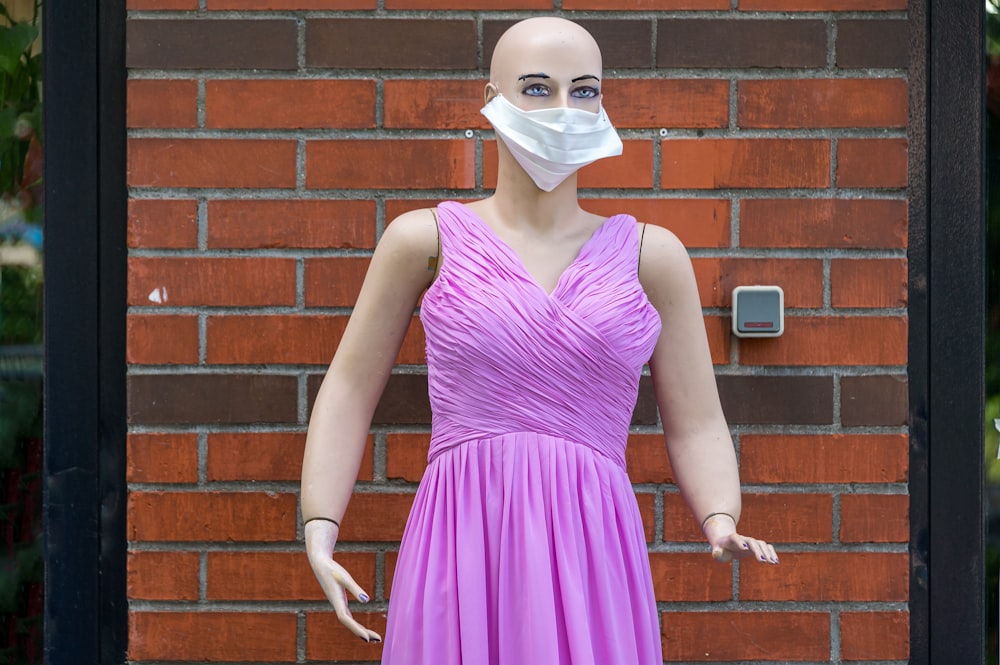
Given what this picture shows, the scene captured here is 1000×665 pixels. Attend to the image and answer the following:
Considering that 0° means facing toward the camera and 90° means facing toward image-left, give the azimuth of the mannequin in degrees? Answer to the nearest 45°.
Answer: approximately 0°

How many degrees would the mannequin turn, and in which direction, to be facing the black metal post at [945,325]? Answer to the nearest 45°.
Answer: approximately 135° to its left

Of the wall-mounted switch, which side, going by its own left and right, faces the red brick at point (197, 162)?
right

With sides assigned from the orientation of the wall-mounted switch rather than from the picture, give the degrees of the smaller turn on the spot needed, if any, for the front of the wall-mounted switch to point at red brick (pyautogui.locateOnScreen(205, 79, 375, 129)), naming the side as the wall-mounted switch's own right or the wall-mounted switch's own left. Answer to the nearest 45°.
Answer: approximately 90° to the wall-mounted switch's own right

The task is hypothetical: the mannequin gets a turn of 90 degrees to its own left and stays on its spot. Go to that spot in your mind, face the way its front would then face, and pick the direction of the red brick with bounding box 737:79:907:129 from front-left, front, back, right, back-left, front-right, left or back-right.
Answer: front-left

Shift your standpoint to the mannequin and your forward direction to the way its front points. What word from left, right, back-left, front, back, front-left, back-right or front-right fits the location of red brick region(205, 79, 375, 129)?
back-right

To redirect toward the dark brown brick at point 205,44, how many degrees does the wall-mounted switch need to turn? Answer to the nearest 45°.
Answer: approximately 90° to its right

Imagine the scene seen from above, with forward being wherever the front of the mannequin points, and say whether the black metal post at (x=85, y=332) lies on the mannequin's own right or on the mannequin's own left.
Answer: on the mannequin's own right

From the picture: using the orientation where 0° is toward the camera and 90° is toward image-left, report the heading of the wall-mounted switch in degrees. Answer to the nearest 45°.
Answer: approximately 0°

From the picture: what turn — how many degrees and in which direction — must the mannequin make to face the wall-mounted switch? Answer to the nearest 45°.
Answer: approximately 135° to its left

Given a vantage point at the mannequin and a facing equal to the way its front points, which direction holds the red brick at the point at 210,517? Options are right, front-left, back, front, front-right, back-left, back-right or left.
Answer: back-right

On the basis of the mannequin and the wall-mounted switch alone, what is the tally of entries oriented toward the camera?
2
